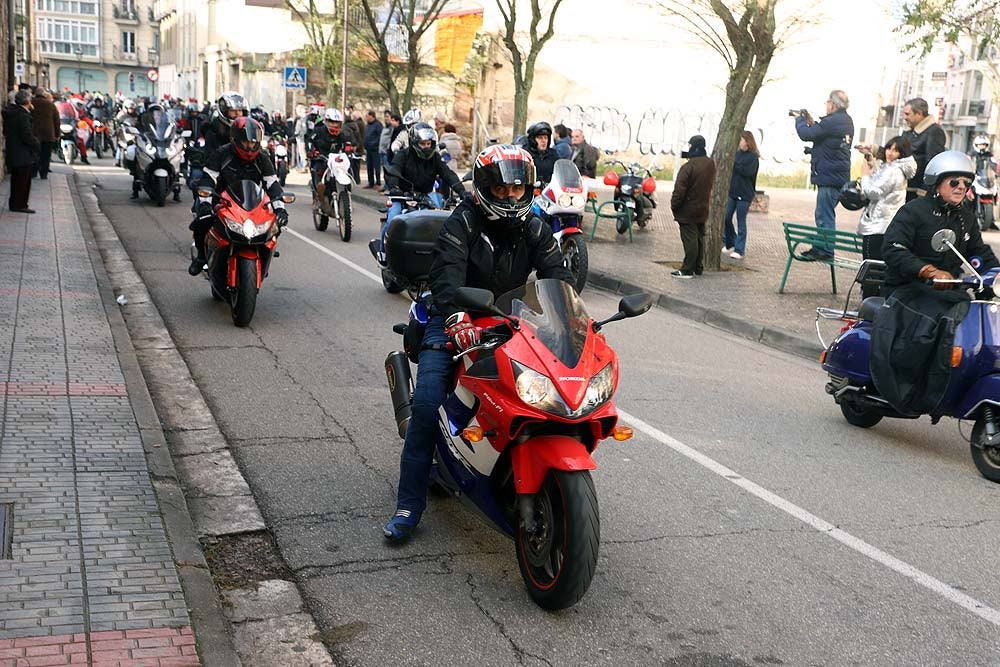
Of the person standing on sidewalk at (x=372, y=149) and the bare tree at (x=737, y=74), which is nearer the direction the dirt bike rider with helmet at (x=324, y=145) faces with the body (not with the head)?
the bare tree

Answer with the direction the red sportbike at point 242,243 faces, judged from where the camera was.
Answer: facing the viewer

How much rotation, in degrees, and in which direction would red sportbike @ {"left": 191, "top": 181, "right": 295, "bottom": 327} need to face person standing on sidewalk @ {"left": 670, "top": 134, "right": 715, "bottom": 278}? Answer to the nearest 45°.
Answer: approximately 135° to its left

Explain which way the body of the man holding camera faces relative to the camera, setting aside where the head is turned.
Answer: to the viewer's left

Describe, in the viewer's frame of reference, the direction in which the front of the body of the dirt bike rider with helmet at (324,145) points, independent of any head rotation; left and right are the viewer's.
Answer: facing the viewer and to the right of the viewer

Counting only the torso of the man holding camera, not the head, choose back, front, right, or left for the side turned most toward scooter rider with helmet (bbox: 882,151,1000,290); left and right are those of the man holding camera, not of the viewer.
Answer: left

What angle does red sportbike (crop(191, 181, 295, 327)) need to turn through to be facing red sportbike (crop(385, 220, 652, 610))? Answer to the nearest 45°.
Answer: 0° — it already faces it

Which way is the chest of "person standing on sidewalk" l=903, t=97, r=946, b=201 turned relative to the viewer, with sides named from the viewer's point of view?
facing to the left of the viewer

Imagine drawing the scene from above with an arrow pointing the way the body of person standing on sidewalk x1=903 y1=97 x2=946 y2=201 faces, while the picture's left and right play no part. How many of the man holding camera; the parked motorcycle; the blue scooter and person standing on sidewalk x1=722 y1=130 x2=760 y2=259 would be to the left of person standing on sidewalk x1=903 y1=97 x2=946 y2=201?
1

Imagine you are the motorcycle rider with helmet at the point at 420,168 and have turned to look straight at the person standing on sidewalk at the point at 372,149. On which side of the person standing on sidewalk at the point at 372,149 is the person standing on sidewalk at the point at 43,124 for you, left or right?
left
